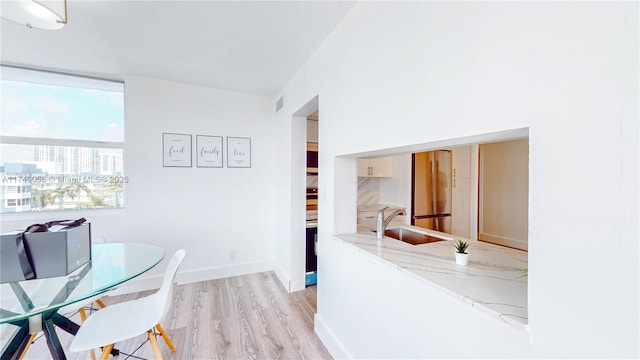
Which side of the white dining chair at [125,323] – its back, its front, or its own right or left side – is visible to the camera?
left

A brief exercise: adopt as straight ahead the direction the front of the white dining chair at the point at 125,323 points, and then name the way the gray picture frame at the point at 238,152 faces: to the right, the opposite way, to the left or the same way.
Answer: to the left

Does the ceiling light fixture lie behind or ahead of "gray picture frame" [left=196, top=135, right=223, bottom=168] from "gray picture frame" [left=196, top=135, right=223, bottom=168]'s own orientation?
ahead

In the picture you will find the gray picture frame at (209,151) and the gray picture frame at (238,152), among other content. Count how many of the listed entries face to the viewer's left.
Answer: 0

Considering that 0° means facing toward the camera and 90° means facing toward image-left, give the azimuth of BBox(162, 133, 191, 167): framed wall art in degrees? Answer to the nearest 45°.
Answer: approximately 0°

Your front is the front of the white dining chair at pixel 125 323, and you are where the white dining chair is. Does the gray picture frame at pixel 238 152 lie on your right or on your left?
on your right

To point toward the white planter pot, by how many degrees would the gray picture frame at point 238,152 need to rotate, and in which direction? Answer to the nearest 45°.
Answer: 0° — it already faces it

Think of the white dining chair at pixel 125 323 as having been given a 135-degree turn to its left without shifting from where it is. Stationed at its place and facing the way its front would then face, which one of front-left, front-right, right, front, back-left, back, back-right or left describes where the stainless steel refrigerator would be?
front-left

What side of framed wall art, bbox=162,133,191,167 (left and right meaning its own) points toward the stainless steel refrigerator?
left

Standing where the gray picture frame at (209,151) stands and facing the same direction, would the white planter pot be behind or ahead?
ahead

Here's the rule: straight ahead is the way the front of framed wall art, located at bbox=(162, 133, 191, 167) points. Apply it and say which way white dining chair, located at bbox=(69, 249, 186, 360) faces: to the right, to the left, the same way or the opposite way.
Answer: to the right

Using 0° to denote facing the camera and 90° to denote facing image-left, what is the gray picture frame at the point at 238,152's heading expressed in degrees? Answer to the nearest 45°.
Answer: approximately 0°
